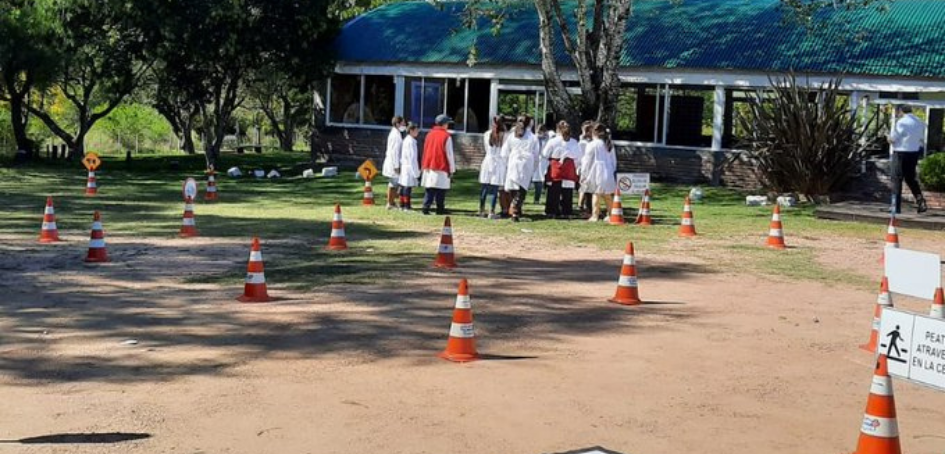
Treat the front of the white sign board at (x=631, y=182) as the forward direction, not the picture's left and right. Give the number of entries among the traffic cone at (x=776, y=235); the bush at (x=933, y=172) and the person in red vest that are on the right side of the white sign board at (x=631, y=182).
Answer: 1

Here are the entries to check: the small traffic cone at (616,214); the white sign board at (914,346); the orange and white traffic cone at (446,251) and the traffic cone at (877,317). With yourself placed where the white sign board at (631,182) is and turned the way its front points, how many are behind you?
0

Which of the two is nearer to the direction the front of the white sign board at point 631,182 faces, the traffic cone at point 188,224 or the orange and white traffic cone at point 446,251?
the orange and white traffic cone

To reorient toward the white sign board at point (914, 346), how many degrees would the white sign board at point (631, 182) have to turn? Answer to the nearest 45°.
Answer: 0° — it already faces it

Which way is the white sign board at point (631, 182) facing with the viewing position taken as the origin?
facing the viewer

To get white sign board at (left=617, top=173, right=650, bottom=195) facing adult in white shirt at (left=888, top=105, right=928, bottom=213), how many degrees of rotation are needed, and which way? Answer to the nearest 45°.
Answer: approximately 90° to its left

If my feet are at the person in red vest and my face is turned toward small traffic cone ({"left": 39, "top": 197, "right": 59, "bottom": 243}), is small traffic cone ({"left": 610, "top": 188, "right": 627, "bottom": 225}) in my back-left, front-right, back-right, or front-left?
back-left

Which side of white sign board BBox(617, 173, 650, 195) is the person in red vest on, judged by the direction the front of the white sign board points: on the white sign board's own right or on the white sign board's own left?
on the white sign board's own right

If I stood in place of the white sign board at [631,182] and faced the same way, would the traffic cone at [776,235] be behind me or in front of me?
in front

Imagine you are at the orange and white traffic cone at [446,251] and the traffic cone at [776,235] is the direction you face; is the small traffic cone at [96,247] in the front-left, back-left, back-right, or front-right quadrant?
back-left

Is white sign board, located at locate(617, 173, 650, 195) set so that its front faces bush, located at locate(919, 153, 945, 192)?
no

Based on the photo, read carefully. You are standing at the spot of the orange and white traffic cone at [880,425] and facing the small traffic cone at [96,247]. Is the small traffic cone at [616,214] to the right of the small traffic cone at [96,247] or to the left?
right

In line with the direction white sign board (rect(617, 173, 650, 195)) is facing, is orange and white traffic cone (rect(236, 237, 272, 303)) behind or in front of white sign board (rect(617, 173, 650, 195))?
in front

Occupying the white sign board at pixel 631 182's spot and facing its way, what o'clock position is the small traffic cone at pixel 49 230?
The small traffic cone is roughly at 2 o'clock from the white sign board.

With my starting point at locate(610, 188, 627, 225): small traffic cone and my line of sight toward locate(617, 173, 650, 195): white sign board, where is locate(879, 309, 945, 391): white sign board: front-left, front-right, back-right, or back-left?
back-right

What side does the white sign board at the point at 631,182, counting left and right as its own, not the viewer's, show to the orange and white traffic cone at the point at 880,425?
front

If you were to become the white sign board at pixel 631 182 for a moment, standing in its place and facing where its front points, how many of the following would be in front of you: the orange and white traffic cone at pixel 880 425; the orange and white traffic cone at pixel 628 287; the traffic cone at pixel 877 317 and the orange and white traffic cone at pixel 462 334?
4
